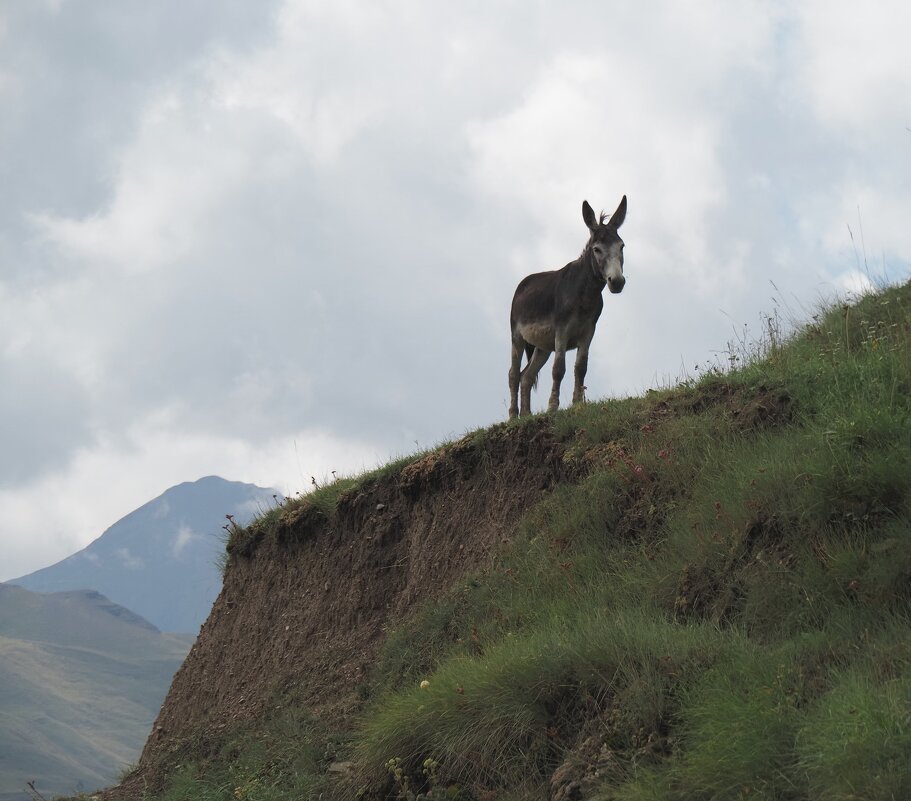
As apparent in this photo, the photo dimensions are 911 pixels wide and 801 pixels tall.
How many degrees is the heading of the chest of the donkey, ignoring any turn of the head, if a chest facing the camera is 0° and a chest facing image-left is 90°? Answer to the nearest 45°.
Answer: approximately 315°
